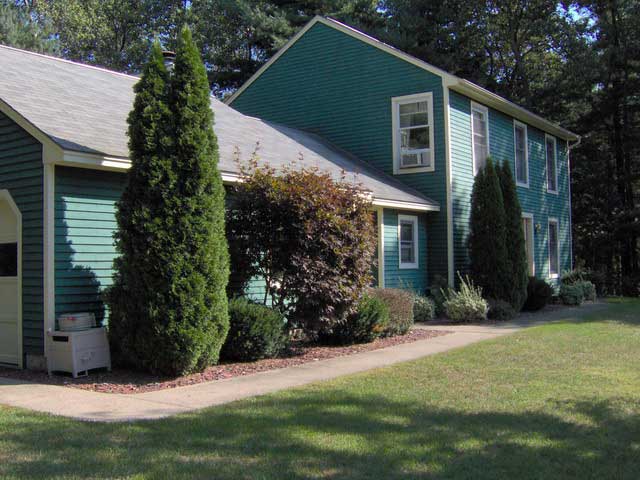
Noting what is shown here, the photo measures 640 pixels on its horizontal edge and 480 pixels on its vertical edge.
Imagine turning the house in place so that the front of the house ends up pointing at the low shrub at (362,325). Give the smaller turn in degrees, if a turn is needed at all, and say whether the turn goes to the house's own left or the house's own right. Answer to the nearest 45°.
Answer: approximately 45° to the house's own right

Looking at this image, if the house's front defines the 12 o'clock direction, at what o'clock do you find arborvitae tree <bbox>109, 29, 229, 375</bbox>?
The arborvitae tree is roughly at 2 o'clock from the house.

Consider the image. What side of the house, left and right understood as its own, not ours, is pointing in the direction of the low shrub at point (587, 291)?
left

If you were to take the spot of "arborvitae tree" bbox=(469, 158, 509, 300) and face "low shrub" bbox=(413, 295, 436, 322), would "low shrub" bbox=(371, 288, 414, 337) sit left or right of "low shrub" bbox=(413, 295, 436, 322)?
left

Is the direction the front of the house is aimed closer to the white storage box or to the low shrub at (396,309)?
the low shrub
